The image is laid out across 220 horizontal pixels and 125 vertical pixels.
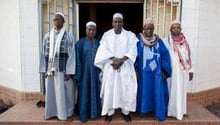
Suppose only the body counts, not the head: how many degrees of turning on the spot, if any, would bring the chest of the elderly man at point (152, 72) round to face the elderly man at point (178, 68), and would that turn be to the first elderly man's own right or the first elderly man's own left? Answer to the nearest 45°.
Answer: approximately 90° to the first elderly man's own left

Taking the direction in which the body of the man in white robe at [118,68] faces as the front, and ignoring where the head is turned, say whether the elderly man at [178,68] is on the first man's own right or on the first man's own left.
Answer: on the first man's own left

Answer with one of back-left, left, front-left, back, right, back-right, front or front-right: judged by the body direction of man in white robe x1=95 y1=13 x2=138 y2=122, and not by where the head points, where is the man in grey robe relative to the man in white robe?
right

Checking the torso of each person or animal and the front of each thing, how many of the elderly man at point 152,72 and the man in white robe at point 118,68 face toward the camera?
2

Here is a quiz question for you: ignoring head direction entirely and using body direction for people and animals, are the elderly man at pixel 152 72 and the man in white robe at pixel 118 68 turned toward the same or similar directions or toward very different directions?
same or similar directions

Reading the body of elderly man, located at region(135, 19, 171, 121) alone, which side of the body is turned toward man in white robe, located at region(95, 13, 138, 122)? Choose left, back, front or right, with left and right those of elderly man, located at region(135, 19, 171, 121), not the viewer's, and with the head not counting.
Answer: right

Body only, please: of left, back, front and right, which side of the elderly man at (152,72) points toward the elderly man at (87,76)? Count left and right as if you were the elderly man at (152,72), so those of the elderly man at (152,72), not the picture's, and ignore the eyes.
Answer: right

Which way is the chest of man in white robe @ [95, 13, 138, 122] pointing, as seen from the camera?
toward the camera

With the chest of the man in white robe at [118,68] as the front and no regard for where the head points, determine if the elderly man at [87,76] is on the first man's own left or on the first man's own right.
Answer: on the first man's own right
